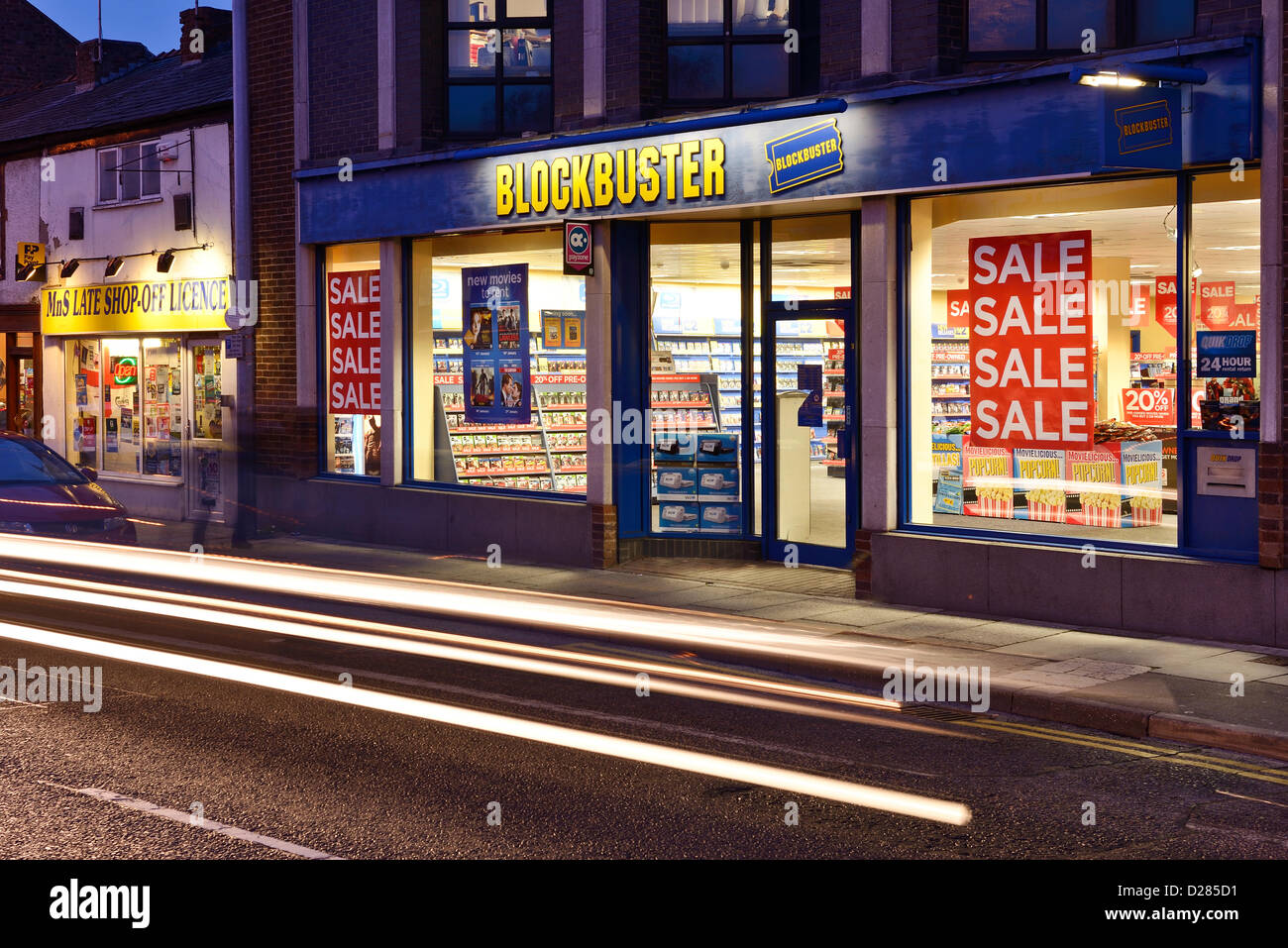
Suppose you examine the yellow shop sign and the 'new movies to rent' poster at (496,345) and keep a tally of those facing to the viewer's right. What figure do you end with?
0

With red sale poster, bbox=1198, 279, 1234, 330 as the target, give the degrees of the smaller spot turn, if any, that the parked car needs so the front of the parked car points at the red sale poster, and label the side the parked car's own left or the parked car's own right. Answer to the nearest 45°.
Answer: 0° — it already faces it

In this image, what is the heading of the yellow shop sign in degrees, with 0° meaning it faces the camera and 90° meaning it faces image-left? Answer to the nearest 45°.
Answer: approximately 45°

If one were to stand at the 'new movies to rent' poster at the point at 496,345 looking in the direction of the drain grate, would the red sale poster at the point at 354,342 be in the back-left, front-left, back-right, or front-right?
back-right

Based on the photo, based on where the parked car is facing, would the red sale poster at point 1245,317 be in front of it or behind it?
in front

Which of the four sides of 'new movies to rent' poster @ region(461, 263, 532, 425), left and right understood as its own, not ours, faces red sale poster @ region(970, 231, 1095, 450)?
left

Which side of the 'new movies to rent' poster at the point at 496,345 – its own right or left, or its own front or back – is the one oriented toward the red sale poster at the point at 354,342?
right

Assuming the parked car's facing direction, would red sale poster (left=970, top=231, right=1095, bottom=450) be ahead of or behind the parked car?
ahead

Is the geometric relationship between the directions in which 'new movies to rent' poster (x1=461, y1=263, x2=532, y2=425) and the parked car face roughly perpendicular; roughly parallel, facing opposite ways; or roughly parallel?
roughly perpendicular

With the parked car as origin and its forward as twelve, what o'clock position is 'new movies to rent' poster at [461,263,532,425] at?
The 'new movies to rent' poster is roughly at 11 o'clock from the parked car.

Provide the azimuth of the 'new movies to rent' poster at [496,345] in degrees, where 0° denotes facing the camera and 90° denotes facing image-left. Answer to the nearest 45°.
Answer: approximately 45°

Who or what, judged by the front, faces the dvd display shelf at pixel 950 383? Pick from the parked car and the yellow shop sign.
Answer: the parked car

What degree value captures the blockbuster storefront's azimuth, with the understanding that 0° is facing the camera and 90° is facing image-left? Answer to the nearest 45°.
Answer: approximately 45°
